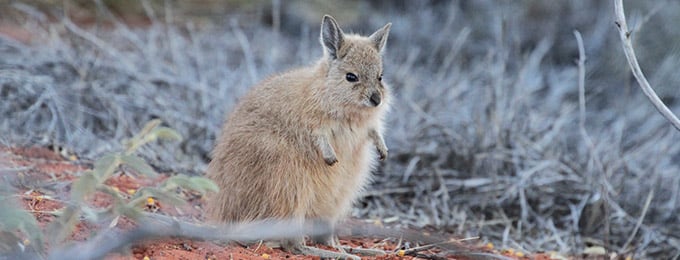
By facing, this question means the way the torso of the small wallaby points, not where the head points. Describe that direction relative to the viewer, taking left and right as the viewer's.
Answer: facing the viewer and to the right of the viewer

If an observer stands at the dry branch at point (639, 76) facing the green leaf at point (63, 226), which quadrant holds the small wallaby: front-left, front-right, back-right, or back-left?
front-right

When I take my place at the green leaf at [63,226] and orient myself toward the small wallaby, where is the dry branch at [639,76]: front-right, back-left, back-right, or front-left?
front-right

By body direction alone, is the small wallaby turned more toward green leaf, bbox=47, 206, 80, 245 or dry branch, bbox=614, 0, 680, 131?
the dry branch

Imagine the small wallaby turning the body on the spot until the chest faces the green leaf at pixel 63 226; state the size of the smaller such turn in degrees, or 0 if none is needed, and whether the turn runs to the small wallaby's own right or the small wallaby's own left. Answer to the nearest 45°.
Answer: approximately 90° to the small wallaby's own right

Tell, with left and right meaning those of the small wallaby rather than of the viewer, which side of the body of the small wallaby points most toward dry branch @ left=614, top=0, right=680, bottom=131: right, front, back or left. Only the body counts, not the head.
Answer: front

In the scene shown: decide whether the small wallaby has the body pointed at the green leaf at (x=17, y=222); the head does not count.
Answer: no

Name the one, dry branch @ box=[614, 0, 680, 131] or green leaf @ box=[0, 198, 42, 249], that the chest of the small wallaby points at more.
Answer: the dry branch
